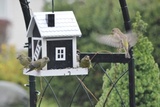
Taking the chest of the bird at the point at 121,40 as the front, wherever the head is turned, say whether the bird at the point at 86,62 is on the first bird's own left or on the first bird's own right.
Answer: on the first bird's own left

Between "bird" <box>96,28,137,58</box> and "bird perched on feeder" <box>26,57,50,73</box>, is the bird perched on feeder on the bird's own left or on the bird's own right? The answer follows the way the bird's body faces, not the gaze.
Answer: on the bird's own left

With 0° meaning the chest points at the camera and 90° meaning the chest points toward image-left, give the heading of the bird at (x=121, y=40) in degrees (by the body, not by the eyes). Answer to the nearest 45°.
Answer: approximately 135°
